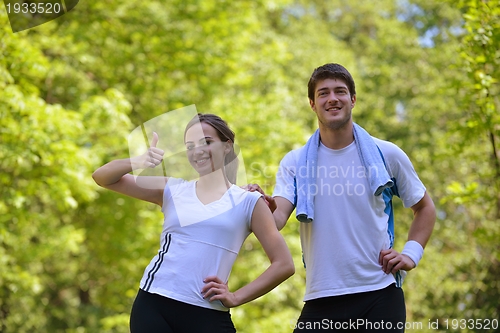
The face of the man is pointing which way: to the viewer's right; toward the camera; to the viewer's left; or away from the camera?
toward the camera

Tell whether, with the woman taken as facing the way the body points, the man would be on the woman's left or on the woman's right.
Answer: on the woman's left

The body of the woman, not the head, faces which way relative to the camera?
toward the camera
